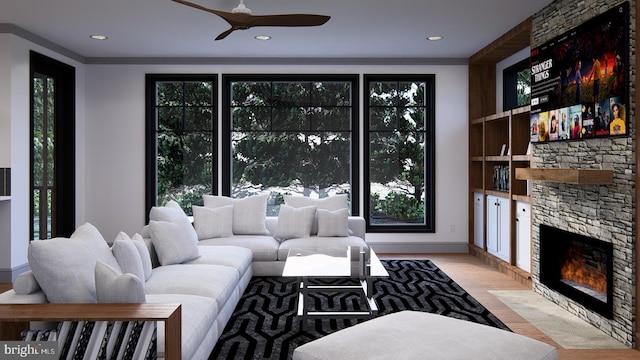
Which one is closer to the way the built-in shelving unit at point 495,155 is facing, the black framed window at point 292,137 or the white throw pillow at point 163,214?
the white throw pillow

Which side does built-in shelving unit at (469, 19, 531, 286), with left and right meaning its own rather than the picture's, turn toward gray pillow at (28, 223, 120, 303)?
front

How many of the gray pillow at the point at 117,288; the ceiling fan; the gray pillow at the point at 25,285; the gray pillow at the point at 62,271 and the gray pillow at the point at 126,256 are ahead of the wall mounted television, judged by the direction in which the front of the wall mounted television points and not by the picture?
5

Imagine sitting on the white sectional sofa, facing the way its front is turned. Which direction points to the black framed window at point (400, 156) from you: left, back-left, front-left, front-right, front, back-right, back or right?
left

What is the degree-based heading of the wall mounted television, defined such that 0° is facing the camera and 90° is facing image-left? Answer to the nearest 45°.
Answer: approximately 45°

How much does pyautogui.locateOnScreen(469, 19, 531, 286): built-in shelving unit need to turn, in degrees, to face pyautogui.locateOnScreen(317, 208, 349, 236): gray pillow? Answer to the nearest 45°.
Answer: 0° — it already faces it

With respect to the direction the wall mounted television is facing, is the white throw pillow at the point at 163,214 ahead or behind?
ahead

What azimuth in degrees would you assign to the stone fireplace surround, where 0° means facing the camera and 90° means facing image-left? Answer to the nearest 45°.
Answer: approximately 45°

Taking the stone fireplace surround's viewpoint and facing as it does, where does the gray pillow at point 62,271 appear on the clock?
The gray pillow is roughly at 12 o'clock from the stone fireplace surround.

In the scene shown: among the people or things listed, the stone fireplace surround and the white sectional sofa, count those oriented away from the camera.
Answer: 0

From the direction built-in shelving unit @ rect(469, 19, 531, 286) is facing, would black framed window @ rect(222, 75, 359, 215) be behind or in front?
in front

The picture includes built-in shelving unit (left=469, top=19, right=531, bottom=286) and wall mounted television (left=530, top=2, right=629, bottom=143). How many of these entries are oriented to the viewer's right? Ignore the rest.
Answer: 0

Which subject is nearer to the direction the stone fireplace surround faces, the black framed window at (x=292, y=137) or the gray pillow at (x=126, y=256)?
the gray pillow

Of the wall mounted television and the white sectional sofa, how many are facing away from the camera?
0

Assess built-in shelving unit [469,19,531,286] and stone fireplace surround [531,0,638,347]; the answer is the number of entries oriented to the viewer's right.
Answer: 0

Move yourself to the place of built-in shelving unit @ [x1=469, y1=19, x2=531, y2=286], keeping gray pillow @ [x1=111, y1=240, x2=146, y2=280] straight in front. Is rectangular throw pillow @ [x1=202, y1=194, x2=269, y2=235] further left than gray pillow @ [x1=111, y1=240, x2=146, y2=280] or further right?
right
